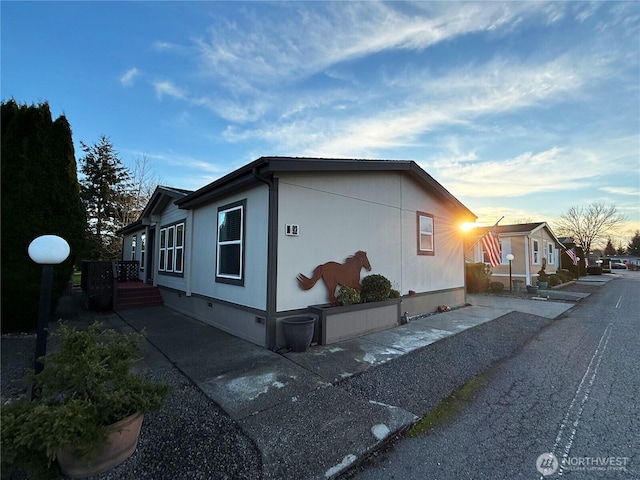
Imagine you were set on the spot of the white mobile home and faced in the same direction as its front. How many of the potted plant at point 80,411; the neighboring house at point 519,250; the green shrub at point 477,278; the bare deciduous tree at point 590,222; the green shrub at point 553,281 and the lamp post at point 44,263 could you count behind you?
4

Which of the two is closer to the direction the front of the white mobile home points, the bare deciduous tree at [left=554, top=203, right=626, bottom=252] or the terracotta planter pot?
the terracotta planter pot

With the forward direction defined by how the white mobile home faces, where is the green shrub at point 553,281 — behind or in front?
behind

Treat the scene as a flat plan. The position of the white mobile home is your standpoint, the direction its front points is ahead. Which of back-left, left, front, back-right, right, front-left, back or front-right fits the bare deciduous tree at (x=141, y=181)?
right

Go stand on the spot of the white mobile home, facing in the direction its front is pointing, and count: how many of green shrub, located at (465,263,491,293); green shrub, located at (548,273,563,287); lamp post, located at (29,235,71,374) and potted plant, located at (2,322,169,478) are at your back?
2

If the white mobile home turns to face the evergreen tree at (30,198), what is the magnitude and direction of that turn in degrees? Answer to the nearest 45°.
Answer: approximately 45° to its right

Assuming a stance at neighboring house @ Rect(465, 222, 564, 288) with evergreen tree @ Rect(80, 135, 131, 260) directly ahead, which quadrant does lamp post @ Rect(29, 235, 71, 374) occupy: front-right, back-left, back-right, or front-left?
front-left

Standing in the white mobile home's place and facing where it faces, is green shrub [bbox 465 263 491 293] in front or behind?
behind

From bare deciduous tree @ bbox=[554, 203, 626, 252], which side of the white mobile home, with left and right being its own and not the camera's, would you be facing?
back

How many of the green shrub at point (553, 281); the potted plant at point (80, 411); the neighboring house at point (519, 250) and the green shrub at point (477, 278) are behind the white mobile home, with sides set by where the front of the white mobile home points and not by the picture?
3

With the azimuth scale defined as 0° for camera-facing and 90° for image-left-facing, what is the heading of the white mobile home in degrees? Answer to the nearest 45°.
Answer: approximately 45°

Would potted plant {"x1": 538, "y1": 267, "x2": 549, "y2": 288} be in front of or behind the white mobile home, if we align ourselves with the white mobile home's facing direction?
behind

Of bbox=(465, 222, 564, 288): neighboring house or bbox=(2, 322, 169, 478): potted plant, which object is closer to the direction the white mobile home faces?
the potted plant

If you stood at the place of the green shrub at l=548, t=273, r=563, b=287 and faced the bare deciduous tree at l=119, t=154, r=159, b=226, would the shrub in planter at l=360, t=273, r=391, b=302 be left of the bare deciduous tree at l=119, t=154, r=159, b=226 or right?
left

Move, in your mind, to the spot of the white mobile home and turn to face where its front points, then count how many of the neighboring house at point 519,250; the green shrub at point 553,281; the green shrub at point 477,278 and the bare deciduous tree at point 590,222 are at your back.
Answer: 4

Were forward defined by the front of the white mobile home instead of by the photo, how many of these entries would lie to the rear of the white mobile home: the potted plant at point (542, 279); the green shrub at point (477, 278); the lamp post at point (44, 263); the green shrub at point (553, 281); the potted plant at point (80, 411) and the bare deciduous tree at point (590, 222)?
4

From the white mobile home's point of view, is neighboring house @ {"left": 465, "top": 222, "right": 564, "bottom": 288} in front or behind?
behind

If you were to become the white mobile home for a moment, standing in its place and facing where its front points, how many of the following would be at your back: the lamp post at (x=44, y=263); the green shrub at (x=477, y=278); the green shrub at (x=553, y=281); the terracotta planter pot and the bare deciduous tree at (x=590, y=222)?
3
